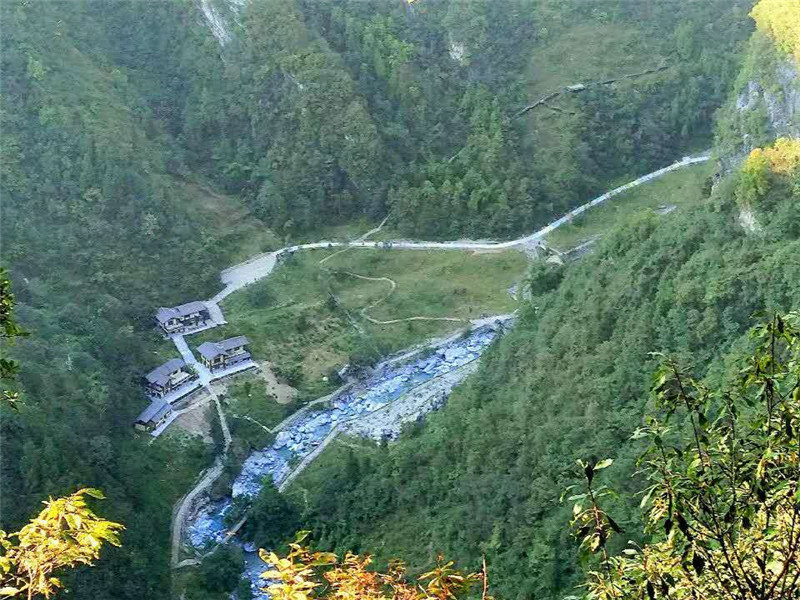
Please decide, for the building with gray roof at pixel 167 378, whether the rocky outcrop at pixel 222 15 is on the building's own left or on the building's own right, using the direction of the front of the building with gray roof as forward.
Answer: on the building's own left

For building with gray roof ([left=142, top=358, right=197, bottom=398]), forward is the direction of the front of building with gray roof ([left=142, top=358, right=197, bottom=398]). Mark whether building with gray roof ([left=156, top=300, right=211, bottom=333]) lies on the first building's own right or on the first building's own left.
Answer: on the first building's own left

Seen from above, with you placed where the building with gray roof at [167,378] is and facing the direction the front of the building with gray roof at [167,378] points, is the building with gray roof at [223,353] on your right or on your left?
on your left

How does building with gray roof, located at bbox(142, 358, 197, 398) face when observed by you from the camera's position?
facing the viewer and to the right of the viewer
